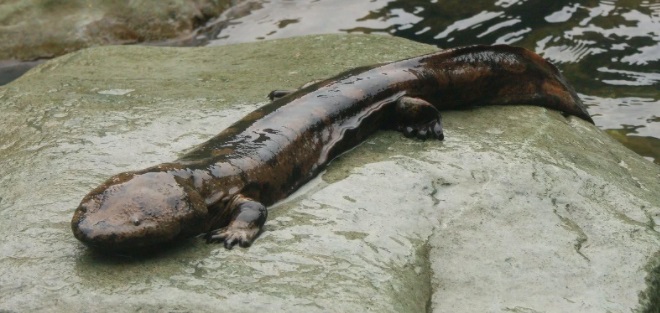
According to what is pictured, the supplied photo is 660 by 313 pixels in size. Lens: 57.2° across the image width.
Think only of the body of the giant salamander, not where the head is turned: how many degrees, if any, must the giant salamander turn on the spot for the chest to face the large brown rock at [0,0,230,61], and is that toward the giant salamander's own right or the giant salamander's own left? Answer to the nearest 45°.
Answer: approximately 90° to the giant salamander's own right

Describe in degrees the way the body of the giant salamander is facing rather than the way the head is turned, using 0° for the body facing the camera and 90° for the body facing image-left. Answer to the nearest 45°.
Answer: approximately 45°
